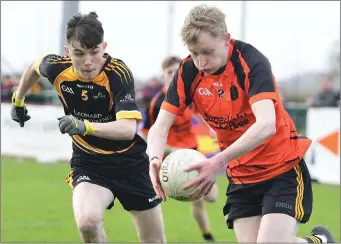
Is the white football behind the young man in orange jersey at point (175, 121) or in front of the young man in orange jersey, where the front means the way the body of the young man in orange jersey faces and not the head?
in front

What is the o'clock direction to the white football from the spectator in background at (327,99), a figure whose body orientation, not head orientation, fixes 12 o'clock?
The white football is roughly at 12 o'clock from the spectator in background.

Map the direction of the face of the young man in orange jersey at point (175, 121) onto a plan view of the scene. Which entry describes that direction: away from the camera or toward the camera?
toward the camera

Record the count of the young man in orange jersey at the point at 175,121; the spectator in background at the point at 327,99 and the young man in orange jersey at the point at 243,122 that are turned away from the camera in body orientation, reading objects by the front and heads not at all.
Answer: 0

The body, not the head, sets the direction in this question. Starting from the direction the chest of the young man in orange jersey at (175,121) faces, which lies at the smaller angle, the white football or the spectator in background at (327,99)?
the white football

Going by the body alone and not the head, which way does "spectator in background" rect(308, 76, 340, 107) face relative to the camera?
toward the camera

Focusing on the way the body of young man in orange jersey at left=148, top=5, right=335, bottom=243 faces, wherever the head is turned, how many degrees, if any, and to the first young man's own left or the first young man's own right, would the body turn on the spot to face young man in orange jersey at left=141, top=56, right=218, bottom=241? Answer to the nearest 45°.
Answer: approximately 135° to the first young man's own right

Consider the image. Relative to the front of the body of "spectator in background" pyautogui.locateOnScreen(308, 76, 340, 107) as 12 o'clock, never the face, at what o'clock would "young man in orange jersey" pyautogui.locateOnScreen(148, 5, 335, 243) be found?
The young man in orange jersey is roughly at 12 o'clock from the spectator in background.

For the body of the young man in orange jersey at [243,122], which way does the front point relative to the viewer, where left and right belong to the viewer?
facing the viewer and to the left of the viewer

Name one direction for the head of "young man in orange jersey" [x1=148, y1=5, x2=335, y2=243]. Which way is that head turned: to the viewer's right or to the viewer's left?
to the viewer's left

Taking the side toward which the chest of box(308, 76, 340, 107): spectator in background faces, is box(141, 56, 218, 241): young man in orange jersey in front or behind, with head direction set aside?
in front

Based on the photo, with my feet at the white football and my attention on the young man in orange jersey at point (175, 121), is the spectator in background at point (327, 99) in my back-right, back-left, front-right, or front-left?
front-right
